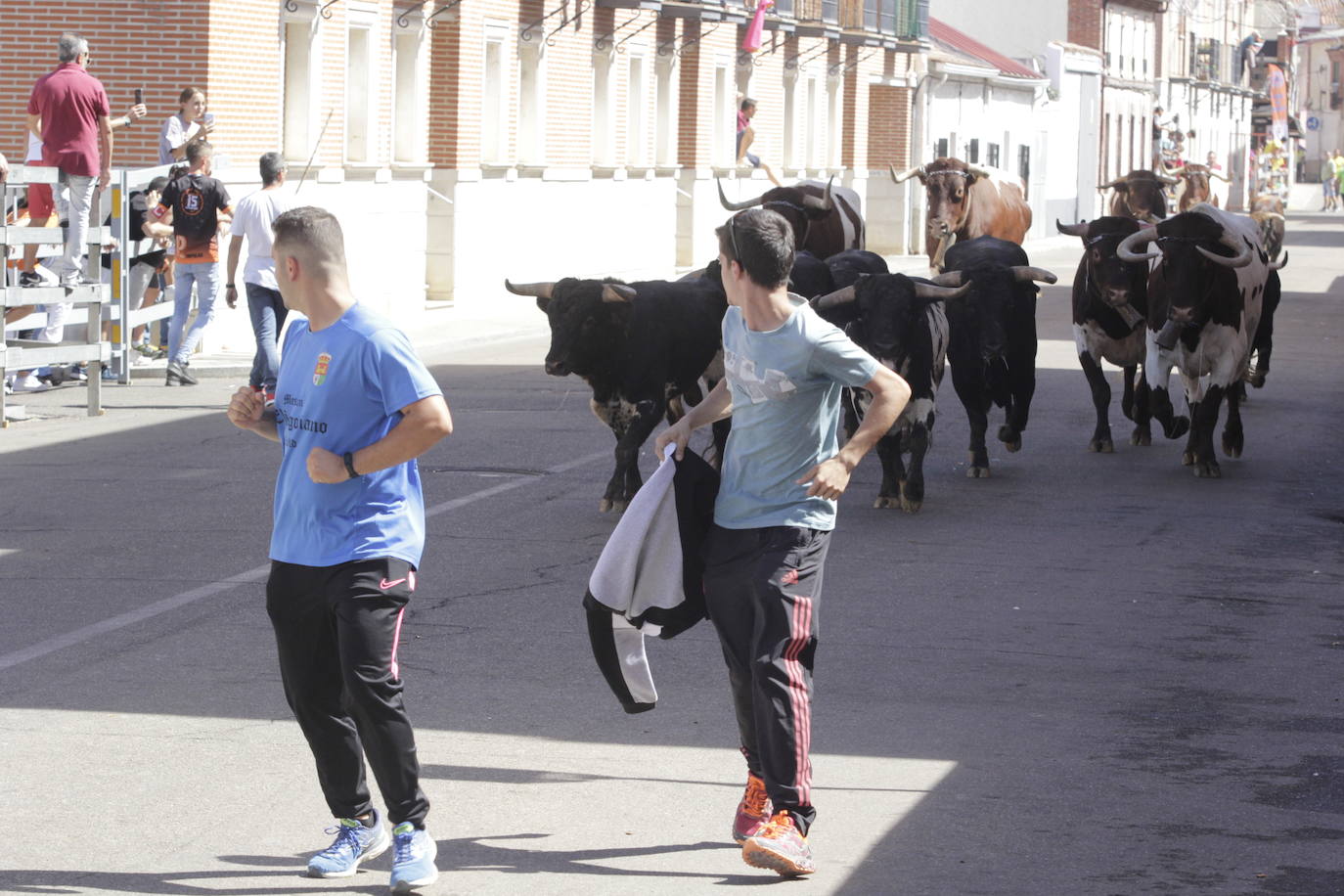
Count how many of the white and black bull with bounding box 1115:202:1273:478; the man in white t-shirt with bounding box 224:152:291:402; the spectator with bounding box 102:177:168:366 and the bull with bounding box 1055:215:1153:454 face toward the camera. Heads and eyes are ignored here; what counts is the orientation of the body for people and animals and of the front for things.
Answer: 2

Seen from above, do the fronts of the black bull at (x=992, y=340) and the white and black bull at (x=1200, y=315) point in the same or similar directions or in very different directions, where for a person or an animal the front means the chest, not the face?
same or similar directions

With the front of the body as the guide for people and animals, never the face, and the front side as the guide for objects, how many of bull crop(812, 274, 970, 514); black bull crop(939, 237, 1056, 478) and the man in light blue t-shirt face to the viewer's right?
0

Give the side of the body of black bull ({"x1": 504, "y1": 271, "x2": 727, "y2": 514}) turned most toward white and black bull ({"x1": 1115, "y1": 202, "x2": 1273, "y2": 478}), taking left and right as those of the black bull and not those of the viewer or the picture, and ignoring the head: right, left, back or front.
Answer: back

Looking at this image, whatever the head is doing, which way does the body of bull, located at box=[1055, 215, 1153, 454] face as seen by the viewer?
toward the camera

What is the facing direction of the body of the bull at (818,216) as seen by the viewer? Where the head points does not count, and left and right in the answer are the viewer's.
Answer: facing the viewer and to the left of the viewer

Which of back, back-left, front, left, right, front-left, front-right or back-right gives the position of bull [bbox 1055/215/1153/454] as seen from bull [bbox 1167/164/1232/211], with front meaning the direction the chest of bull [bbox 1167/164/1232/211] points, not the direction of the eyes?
front

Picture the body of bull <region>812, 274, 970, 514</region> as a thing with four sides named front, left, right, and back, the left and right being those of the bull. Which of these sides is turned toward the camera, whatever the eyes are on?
front

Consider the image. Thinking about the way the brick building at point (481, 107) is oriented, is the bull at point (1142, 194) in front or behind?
in front

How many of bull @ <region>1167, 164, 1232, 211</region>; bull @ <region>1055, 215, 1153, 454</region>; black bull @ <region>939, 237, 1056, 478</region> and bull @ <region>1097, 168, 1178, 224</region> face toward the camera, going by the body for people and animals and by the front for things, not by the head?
4

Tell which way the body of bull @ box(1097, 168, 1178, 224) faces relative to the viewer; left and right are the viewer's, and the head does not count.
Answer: facing the viewer

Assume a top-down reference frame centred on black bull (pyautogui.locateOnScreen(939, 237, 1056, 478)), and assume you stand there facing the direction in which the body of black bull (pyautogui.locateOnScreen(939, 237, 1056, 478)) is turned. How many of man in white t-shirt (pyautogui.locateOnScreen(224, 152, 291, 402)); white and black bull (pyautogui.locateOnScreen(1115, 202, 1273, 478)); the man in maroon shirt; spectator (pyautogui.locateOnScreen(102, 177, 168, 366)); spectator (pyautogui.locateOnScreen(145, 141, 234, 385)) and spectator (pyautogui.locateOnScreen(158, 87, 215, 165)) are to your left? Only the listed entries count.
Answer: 1

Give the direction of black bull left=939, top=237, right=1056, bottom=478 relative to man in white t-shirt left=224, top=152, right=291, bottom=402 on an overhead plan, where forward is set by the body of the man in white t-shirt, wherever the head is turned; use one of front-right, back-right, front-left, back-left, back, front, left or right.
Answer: right

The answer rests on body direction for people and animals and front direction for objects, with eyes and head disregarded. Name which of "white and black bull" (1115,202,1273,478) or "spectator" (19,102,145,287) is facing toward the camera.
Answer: the white and black bull

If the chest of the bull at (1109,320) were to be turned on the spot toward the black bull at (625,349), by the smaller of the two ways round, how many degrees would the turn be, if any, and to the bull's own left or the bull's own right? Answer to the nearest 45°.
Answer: approximately 45° to the bull's own right
